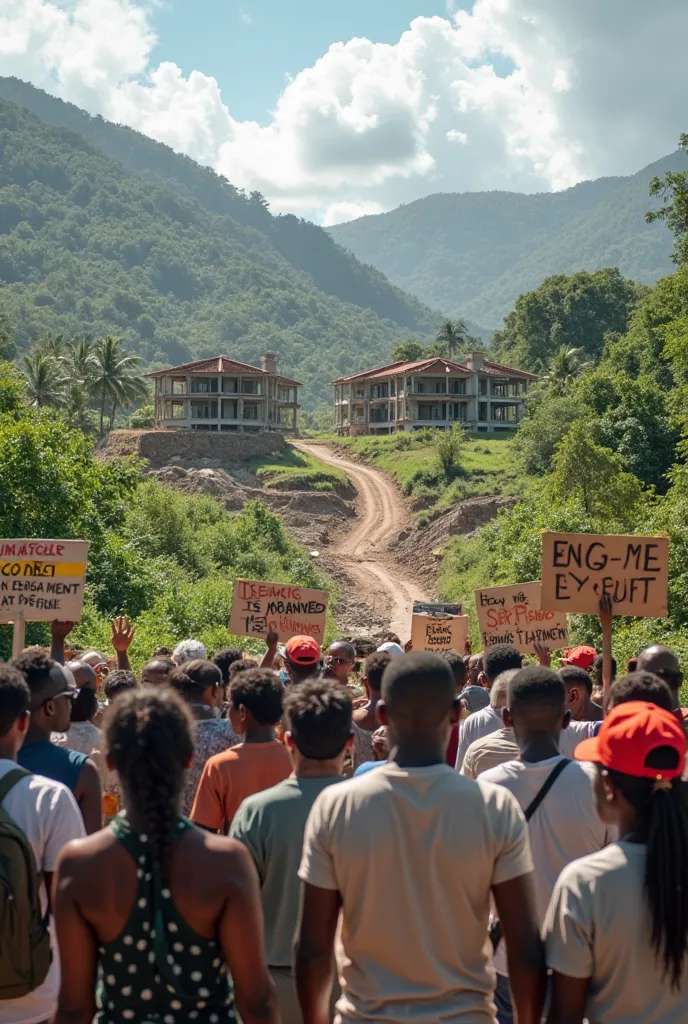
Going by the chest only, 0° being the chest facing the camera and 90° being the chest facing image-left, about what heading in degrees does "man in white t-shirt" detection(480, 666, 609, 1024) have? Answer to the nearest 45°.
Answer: approximately 180°

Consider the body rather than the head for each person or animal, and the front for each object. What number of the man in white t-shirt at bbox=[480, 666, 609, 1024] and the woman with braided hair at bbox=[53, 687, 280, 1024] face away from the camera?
2

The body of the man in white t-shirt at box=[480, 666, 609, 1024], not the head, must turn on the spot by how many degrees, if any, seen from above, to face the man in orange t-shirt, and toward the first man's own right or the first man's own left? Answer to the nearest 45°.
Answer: approximately 45° to the first man's own left

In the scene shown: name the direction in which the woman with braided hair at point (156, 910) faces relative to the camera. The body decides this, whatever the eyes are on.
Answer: away from the camera

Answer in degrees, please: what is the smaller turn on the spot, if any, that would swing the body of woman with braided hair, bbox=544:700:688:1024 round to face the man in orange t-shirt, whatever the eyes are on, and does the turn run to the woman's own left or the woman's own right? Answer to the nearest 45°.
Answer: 0° — they already face them

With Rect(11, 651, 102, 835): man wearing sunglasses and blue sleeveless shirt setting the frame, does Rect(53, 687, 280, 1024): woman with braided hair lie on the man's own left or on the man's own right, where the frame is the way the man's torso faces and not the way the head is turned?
on the man's own right

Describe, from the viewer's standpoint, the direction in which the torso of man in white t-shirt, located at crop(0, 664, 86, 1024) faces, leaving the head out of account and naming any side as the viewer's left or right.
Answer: facing away from the viewer and to the right of the viewer

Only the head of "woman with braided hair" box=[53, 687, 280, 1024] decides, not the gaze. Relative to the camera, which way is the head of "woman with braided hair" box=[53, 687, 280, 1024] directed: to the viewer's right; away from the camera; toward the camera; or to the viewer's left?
away from the camera

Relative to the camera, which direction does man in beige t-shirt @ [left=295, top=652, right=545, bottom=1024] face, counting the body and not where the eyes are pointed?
away from the camera

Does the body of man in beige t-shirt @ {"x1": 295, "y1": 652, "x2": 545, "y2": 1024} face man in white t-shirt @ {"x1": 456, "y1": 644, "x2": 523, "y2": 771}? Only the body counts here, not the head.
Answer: yes
